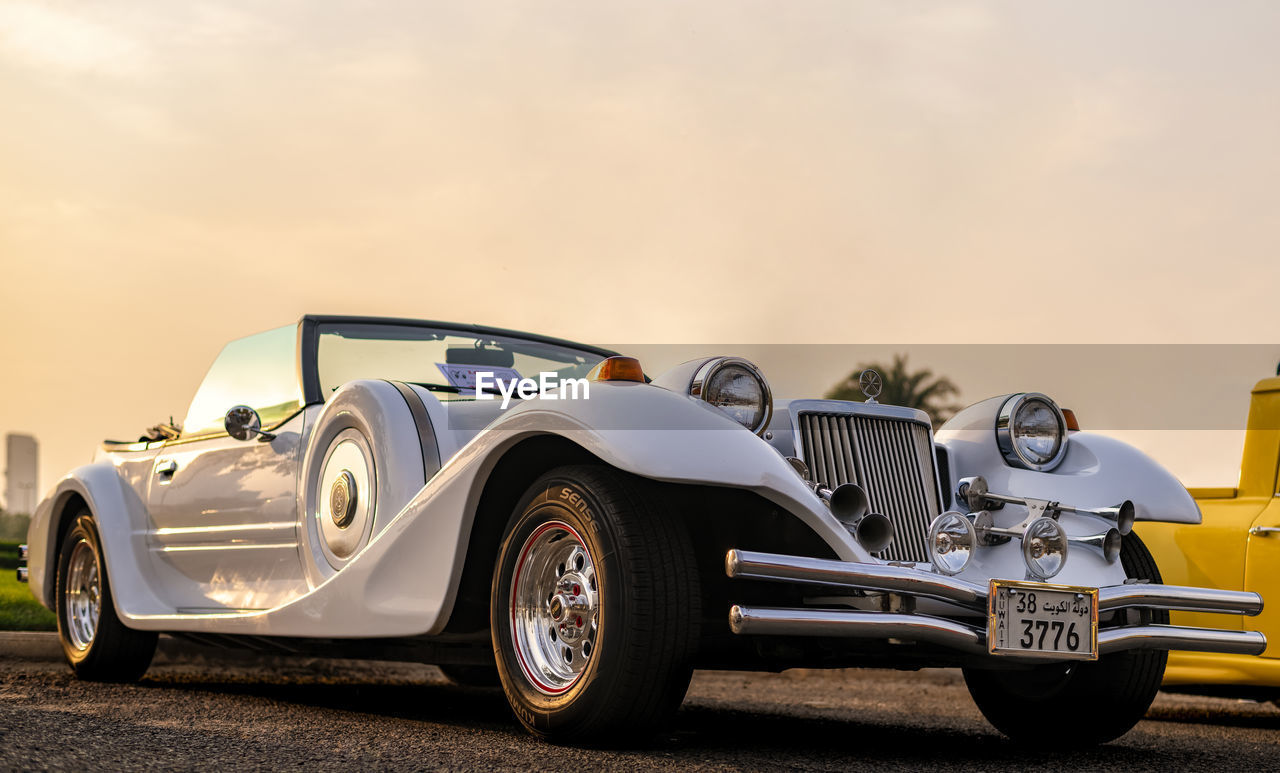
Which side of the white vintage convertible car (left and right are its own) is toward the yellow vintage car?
left

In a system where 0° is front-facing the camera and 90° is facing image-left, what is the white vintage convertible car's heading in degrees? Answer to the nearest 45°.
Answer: approximately 315°
